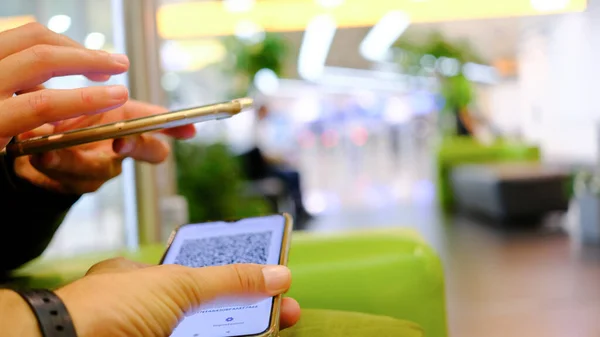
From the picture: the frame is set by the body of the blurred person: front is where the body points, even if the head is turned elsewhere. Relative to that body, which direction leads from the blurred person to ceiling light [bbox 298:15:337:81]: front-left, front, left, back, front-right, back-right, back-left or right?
left

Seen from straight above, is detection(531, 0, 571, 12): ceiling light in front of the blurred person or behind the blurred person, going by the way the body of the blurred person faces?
in front

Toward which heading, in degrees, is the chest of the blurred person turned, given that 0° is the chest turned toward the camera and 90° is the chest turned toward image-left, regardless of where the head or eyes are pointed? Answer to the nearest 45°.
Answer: approximately 270°
